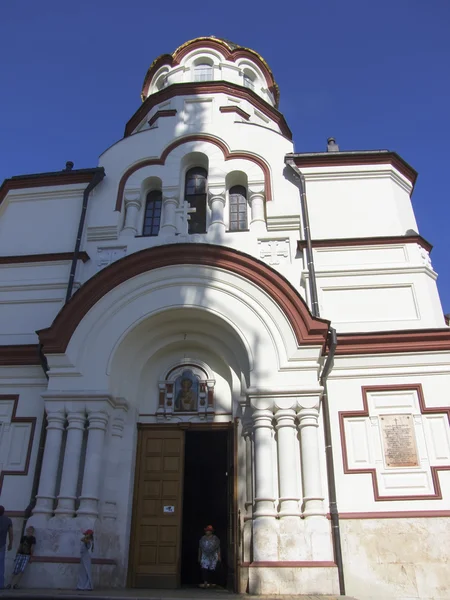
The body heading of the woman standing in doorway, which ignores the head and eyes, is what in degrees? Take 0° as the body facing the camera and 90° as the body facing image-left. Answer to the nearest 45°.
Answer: approximately 0°

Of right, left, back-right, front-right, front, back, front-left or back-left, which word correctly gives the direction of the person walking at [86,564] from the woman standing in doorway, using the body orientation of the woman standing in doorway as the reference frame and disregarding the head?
front-right

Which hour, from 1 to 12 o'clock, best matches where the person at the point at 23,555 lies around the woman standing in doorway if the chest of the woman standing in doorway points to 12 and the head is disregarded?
The person is roughly at 2 o'clock from the woman standing in doorway.

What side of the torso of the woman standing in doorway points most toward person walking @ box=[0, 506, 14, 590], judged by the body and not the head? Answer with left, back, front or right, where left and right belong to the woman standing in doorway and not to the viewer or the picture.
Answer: right
